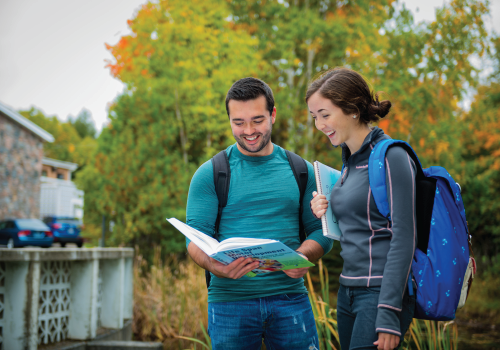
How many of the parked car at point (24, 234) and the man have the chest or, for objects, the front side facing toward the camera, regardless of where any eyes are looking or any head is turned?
1

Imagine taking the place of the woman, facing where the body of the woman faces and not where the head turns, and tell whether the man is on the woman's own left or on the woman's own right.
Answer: on the woman's own right

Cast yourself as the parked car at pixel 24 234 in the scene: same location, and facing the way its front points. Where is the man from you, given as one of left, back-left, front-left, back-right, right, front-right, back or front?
back-left

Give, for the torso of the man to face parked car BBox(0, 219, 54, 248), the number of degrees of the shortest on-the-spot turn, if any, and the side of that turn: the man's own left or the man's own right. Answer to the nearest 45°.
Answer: approximately 135° to the man's own right

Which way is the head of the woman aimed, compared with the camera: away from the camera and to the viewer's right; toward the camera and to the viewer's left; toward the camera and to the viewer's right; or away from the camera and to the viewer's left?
toward the camera and to the viewer's left

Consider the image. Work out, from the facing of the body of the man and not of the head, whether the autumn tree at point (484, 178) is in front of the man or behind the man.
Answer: behind

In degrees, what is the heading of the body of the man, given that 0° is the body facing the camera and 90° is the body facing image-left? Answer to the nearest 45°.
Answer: approximately 0°

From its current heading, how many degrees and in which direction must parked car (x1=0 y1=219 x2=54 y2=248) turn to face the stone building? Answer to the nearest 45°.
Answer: approximately 45° to its right

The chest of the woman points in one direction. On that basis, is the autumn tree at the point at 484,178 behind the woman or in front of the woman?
behind
